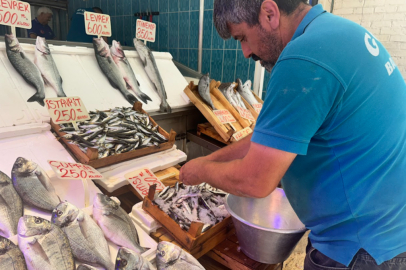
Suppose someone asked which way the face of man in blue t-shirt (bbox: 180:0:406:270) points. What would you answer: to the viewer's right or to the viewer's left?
to the viewer's left

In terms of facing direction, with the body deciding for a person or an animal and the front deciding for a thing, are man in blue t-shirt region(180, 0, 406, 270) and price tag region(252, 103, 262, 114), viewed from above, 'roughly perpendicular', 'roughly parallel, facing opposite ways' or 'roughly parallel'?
roughly perpendicular

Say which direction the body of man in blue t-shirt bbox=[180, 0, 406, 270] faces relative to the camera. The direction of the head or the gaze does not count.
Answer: to the viewer's left

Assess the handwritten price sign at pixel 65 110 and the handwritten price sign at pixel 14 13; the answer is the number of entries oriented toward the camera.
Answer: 2

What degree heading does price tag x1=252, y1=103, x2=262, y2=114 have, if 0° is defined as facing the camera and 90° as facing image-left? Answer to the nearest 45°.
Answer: approximately 0°
